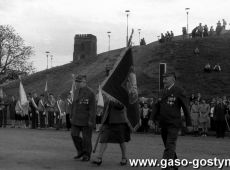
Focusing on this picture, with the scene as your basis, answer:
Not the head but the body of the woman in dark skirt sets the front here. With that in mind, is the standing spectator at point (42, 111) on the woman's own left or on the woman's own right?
on the woman's own right

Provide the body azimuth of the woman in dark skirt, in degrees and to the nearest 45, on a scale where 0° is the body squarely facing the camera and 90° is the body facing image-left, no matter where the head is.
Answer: approximately 45°

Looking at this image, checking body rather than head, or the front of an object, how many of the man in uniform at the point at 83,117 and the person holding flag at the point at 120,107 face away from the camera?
0

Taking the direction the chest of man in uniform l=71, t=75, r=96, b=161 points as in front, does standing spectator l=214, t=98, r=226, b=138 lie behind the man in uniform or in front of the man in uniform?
behind

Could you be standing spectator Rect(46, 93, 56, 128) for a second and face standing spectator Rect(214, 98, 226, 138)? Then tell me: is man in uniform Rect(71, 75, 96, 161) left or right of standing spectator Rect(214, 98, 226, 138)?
right

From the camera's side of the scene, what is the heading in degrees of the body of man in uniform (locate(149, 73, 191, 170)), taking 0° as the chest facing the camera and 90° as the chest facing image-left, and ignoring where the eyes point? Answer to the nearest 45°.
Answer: approximately 45°

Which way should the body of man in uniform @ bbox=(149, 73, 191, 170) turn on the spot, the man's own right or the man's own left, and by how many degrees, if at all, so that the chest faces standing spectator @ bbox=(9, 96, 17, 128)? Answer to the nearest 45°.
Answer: approximately 90° to the man's own right

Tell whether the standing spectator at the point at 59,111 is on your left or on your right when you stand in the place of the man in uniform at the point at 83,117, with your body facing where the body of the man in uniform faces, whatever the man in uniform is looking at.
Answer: on your right

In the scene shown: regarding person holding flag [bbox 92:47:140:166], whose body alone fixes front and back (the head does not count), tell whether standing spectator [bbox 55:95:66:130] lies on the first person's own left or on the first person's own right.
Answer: on the first person's own right

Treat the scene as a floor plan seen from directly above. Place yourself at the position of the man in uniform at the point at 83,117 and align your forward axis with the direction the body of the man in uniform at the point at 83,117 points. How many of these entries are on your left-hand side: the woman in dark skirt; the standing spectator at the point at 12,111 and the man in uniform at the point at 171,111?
2
